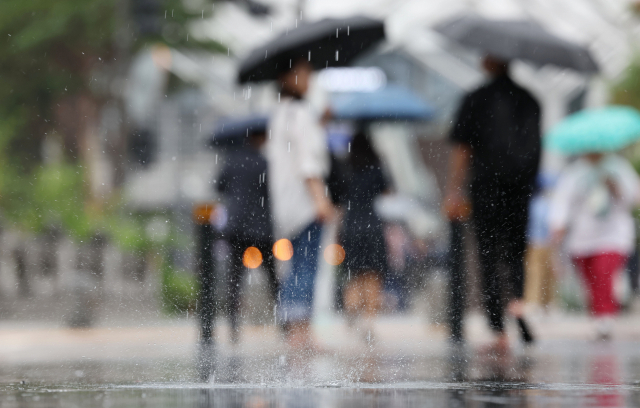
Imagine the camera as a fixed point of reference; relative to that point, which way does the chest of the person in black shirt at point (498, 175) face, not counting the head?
away from the camera

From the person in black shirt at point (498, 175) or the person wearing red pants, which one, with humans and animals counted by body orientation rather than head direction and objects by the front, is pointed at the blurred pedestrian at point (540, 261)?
the person in black shirt

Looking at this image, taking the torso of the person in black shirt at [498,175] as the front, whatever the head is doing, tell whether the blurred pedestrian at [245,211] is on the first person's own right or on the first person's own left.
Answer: on the first person's own left

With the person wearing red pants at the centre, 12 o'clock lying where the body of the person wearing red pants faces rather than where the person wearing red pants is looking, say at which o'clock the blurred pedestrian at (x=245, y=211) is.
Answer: The blurred pedestrian is roughly at 2 o'clock from the person wearing red pants.

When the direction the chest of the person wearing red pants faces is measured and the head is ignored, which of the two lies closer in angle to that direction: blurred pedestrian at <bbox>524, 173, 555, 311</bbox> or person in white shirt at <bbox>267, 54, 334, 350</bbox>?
the person in white shirt

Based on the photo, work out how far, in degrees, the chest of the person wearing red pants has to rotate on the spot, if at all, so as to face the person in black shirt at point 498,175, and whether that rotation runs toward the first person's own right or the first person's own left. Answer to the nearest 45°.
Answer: approximately 45° to the first person's own right

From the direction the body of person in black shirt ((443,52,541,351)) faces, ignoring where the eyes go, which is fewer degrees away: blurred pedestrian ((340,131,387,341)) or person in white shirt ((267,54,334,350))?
the blurred pedestrian

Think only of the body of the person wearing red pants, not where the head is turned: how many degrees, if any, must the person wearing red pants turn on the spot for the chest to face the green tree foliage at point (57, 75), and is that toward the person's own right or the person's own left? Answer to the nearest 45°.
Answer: approximately 135° to the person's own right

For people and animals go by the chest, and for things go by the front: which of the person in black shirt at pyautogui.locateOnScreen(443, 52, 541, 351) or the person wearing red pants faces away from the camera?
the person in black shirt

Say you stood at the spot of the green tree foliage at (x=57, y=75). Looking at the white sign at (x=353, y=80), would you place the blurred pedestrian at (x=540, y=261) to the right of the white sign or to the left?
right

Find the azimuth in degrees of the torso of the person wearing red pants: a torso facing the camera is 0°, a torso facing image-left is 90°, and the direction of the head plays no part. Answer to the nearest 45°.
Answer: approximately 0°

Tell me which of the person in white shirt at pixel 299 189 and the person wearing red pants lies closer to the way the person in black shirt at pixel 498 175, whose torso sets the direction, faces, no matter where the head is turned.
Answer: the person wearing red pants
